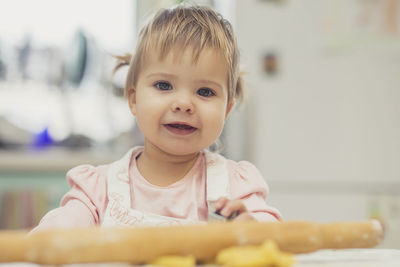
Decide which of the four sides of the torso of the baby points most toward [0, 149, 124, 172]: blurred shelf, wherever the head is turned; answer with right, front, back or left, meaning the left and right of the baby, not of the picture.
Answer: back

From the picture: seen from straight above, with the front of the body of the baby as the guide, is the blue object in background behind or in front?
behind

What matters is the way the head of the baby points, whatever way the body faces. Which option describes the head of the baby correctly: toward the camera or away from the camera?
toward the camera

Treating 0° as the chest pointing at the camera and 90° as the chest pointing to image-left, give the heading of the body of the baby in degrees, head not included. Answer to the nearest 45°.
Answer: approximately 0°
